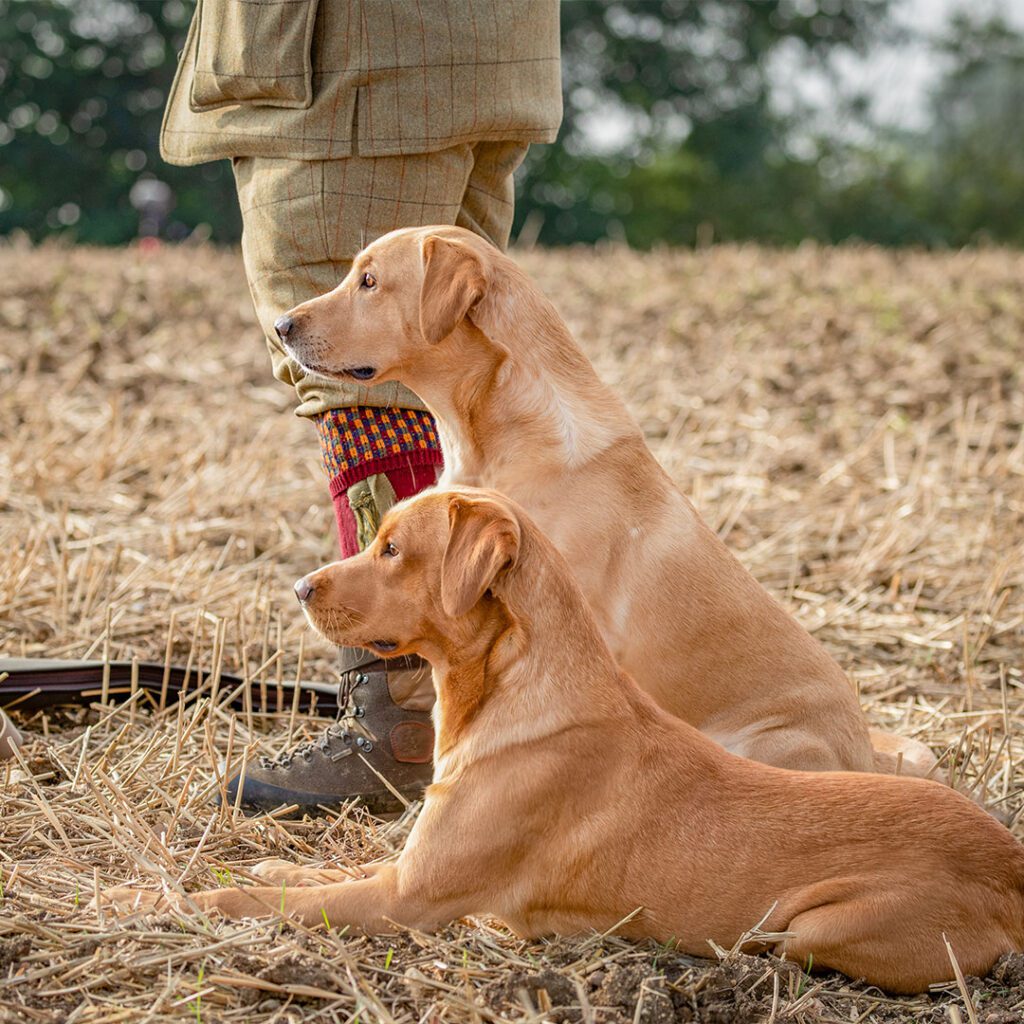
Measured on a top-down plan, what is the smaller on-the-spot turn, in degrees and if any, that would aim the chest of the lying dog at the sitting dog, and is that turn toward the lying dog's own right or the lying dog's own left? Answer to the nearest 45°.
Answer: approximately 90° to the lying dog's own right

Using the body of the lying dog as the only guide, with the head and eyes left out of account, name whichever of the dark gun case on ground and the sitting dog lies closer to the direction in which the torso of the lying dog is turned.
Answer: the dark gun case on ground

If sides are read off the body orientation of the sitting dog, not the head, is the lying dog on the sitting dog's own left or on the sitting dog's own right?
on the sitting dog's own left

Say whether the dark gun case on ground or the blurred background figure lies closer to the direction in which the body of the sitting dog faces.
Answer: the dark gun case on ground

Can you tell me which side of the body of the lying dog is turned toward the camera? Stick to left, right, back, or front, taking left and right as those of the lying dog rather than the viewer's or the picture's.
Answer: left

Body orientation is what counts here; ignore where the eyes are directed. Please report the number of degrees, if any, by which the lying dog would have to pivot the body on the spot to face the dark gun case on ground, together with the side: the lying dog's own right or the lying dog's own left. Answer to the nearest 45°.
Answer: approximately 45° to the lying dog's own right

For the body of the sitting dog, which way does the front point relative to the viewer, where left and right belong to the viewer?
facing to the left of the viewer

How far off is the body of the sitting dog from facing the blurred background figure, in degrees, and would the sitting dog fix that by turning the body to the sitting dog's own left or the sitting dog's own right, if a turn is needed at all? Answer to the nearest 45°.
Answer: approximately 90° to the sitting dog's own right

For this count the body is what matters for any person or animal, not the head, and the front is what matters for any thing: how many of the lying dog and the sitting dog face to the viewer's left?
2

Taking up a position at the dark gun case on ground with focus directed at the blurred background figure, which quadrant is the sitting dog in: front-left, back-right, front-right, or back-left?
back-right
